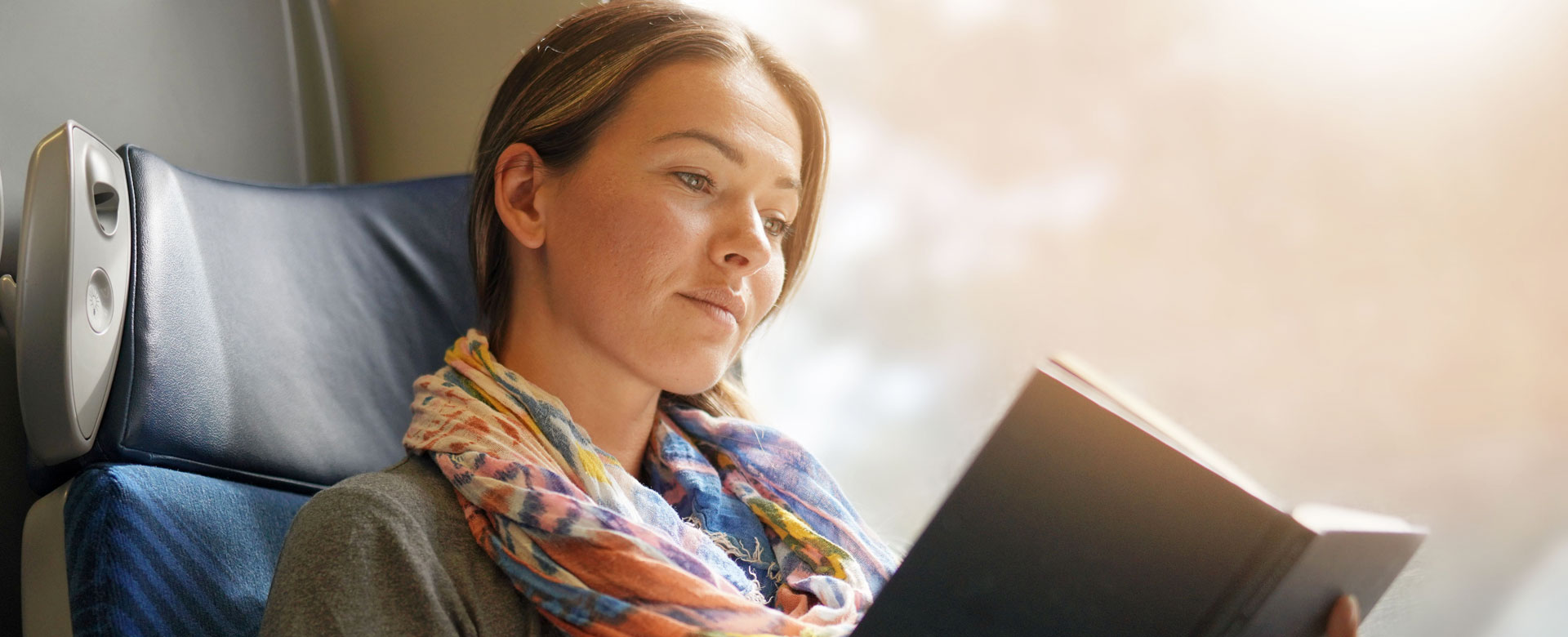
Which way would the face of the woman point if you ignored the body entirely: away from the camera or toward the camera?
toward the camera
